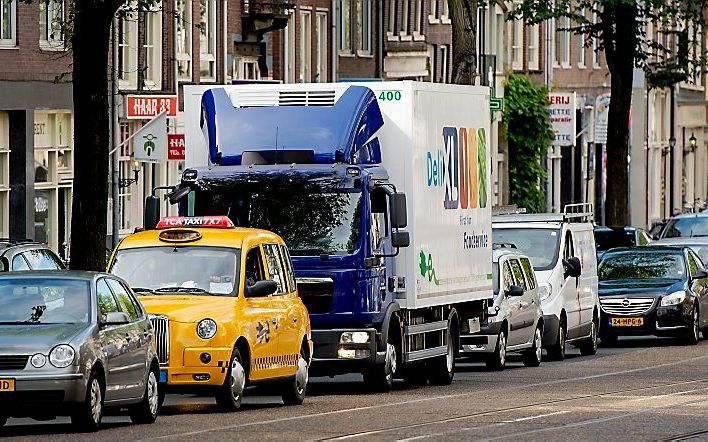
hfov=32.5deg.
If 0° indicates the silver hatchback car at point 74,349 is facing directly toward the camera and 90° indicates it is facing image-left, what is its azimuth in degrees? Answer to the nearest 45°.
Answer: approximately 45°

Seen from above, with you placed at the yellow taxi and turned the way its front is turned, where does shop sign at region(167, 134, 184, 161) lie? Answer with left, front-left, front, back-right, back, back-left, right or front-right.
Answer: back-right

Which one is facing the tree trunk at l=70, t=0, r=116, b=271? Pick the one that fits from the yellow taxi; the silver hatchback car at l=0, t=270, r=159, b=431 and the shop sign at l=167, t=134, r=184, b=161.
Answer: the shop sign

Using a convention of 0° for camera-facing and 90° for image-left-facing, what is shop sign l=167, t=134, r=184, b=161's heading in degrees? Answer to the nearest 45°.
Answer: approximately 0°

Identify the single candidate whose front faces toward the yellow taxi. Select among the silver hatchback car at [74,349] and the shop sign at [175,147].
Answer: the shop sign

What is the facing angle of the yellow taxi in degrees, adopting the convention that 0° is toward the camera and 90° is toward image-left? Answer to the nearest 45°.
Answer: approximately 45°

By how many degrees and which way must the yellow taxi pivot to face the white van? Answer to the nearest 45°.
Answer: approximately 180°
